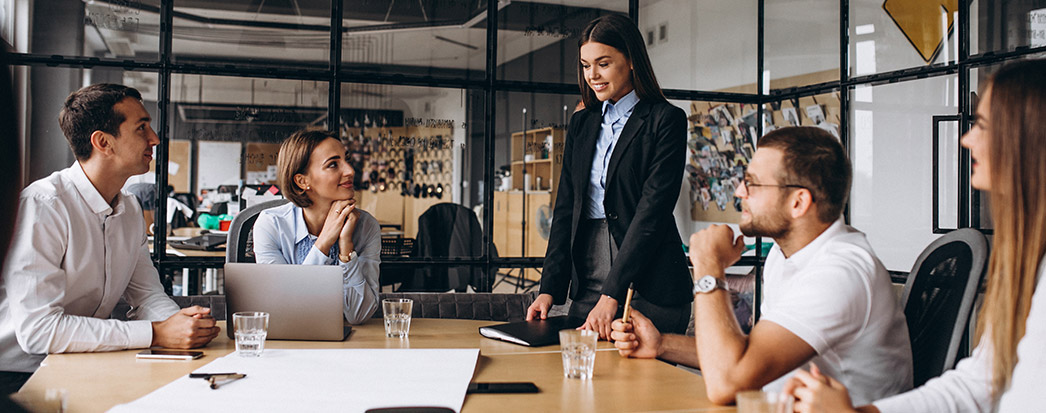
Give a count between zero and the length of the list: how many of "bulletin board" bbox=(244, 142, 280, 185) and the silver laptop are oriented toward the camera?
1

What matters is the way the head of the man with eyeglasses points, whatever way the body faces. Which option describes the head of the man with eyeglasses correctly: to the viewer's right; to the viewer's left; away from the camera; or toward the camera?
to the viewer's left

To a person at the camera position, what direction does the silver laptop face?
facing away from the viewer

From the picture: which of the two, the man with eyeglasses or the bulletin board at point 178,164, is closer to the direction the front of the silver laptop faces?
the bulletin board

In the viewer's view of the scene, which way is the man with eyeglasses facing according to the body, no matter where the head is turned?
to the viewer's left

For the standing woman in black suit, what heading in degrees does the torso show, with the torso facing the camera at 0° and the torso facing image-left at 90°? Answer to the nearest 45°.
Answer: approximately 45°
